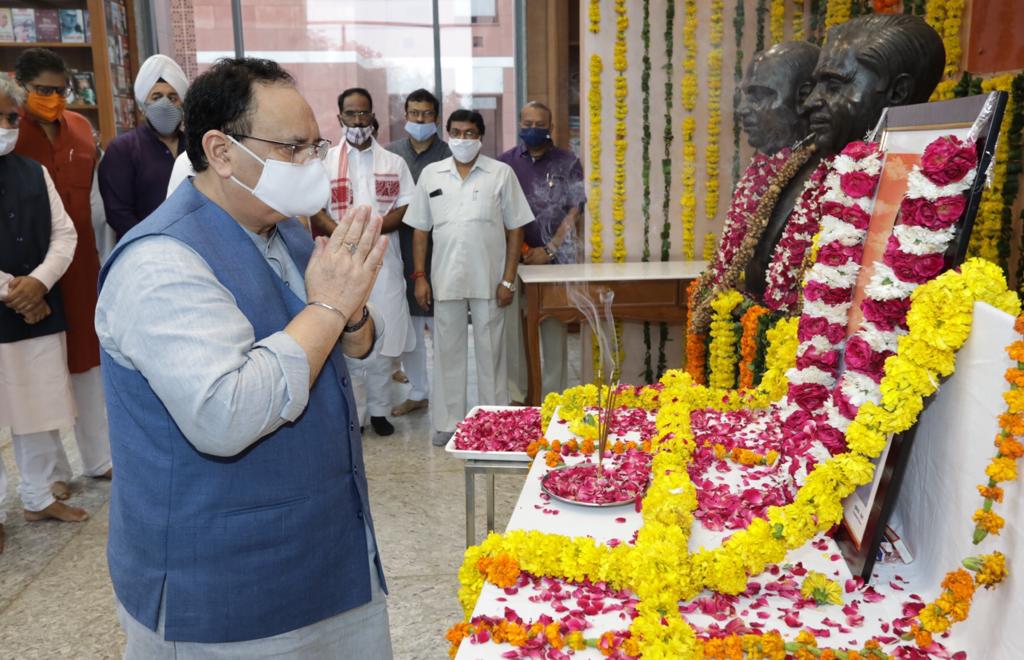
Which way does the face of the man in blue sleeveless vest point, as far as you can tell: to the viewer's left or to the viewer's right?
to the viewer's right

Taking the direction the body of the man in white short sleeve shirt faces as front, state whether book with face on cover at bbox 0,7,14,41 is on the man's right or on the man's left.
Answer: on the man's right

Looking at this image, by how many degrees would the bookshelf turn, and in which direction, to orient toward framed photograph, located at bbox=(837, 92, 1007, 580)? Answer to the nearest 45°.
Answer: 0° — it already faces it

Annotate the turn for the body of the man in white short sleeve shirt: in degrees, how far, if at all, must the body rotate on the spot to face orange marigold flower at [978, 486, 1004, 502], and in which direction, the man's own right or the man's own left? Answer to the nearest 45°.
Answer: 0° — they already face it

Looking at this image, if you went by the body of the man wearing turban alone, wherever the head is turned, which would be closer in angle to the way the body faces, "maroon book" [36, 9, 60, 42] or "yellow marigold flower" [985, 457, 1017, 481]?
the yellow marigold flower

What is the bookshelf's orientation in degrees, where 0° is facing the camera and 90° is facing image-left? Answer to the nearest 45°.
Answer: approximately 0°

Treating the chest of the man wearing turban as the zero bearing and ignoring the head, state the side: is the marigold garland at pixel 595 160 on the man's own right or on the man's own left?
on the man's own left
